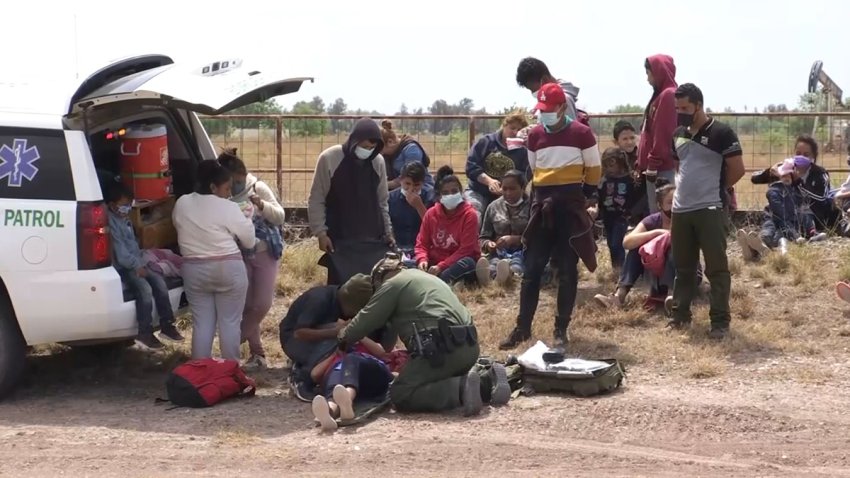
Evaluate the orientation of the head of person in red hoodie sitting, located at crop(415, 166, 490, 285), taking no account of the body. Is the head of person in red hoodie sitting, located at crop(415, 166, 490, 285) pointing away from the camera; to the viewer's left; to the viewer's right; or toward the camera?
toward the camera

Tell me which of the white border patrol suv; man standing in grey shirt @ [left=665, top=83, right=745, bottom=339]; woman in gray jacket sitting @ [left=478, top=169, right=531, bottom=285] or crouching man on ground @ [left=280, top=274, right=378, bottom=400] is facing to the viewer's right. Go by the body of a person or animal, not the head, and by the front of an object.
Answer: the crouching man on ground

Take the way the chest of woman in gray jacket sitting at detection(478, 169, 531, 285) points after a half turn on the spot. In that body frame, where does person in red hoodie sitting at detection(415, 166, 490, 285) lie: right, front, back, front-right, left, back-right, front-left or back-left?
back-left

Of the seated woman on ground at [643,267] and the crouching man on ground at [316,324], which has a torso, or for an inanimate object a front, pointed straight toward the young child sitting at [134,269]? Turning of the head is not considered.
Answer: the seated woman on ground at [643,267]

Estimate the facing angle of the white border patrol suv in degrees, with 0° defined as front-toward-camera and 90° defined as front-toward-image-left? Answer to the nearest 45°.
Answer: approximately 135°

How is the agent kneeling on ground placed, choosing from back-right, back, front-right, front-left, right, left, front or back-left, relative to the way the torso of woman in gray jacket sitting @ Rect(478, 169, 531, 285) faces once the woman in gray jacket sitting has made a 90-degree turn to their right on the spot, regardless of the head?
left

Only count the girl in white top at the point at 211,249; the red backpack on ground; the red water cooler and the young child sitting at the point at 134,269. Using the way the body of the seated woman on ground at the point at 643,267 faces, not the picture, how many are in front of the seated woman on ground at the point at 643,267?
4

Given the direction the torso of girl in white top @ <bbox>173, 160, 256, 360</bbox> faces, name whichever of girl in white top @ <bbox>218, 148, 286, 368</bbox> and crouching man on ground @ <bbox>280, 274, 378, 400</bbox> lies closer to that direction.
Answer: the girl in white top

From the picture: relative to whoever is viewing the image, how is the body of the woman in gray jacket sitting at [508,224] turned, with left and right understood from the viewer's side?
facing the viewer

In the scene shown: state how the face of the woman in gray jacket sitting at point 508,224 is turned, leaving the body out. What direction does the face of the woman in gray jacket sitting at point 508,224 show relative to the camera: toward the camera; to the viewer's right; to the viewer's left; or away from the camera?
toward the camera

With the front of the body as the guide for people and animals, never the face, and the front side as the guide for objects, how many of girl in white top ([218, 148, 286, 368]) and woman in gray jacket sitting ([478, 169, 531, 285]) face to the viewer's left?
1

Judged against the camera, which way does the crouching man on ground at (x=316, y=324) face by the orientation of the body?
to the viewer's right

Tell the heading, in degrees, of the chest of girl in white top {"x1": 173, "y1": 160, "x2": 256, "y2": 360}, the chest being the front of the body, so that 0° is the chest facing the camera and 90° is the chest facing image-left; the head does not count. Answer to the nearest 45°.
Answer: approximately 225°

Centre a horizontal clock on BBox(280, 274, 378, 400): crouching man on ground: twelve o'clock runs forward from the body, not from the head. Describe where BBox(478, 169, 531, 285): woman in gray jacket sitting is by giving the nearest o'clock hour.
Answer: The woman in gray jacket sitting is roughly at 10 o'clock from the crouching man on ground.
